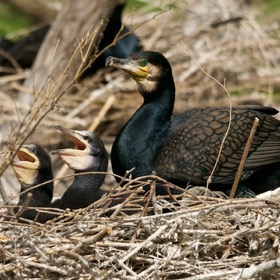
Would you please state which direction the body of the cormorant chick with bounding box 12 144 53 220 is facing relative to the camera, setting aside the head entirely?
to the viewer's left

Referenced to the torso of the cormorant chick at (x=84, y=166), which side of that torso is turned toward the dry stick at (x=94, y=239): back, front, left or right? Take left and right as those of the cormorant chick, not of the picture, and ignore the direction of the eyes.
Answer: left

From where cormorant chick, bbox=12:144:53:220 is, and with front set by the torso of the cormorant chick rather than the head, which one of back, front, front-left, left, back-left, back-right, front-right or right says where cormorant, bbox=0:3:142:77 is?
right

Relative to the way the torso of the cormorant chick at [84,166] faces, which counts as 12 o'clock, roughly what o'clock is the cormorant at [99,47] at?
The cormorant is roughly at 3 o'clock from the cormorant chick.

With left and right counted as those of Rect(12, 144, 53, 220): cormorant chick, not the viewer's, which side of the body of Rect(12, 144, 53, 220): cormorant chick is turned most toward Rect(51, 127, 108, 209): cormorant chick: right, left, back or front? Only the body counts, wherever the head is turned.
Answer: back

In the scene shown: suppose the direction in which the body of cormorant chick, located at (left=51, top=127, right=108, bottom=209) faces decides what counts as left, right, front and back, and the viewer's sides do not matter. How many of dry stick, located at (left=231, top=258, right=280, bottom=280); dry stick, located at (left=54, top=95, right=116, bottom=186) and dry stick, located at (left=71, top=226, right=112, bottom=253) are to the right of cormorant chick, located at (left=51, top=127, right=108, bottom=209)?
1

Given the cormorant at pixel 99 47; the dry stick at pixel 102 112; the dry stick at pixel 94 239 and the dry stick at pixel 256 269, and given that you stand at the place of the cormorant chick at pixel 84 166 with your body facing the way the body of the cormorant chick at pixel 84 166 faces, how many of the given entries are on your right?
2

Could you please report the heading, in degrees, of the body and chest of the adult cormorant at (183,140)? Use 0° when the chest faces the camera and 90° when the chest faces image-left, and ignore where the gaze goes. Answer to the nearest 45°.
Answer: approximately 90°

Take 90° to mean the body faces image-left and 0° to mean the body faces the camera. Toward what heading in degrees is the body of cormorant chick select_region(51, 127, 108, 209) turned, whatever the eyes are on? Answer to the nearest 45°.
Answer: approximately 90°
